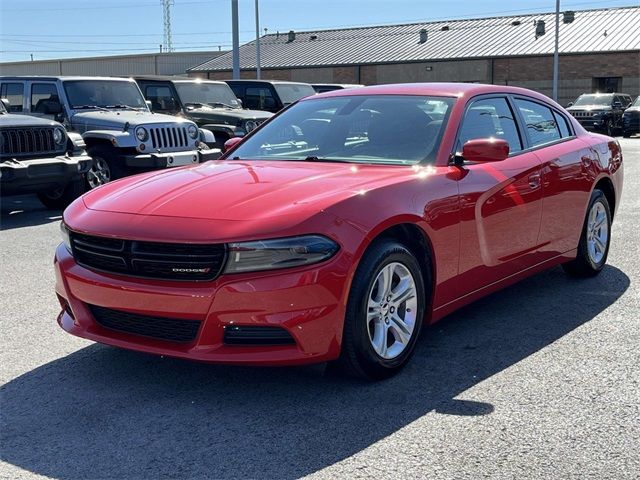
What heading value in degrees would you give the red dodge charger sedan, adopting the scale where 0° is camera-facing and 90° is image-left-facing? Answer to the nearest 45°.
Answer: approximately 45°

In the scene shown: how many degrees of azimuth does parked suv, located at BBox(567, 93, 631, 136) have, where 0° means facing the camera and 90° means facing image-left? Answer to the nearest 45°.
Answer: approximately 45°

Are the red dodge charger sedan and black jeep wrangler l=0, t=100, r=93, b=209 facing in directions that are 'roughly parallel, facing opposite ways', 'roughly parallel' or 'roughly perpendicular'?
roughly perpendicular

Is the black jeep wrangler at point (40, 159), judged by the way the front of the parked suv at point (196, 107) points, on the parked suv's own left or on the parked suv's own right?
on the parked suv's own right

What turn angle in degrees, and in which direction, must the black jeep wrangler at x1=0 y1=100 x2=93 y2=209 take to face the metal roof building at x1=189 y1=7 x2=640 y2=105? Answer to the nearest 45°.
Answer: approximately 90° to its left

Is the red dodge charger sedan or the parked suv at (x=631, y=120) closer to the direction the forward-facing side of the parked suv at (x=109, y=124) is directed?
the red dodge charger sedan

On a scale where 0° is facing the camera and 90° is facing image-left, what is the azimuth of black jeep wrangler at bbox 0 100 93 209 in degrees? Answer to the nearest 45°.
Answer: approximately 315°

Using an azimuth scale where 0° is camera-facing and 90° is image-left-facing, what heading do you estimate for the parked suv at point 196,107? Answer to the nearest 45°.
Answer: approximately 315°

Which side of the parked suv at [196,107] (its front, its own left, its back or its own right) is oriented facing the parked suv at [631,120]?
left

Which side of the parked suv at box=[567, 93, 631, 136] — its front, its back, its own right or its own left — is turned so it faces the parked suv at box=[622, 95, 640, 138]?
left

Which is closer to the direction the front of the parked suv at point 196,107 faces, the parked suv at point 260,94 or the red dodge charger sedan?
the red dodge charger sedan

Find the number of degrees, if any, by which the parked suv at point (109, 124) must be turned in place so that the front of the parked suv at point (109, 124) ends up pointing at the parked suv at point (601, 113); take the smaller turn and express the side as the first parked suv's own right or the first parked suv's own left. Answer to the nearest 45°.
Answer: approximately 90° to the first parked suv's own left
